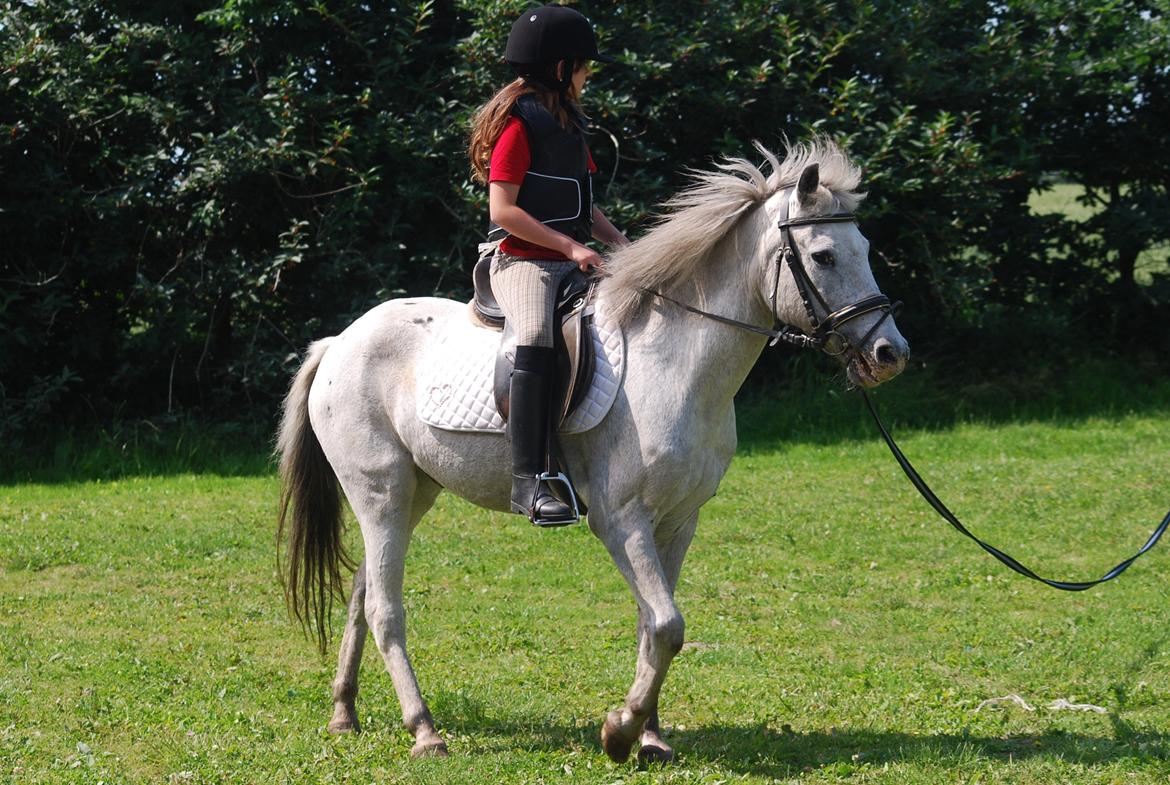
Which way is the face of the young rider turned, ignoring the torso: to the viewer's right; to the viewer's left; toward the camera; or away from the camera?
to the viewer's right

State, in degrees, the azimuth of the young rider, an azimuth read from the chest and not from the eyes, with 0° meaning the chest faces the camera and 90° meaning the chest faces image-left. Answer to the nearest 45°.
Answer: approximately 270°
